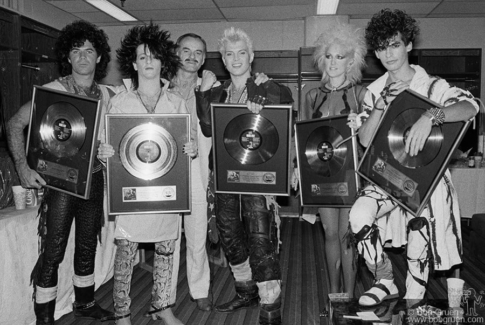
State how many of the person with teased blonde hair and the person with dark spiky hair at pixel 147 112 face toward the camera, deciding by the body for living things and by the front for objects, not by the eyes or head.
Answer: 2

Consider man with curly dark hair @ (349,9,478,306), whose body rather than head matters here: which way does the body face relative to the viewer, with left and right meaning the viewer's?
facing the viewer and to the left of the viewer

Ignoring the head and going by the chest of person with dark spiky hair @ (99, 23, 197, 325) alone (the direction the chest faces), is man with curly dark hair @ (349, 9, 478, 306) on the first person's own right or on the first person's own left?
on the first person's own left

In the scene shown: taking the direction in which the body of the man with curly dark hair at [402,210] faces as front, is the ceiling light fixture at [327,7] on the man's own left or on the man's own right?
on the man's own right

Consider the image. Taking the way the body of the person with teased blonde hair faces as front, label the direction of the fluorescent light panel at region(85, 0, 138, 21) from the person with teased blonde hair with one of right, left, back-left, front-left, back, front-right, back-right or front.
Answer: back-right

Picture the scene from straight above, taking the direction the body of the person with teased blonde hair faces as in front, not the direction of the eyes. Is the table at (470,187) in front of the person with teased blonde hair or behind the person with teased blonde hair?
behind

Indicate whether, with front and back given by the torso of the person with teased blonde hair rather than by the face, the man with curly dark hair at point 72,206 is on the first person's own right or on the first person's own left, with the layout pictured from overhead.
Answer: on the first person's own right

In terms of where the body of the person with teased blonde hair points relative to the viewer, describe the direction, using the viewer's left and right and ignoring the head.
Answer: facing the viewer

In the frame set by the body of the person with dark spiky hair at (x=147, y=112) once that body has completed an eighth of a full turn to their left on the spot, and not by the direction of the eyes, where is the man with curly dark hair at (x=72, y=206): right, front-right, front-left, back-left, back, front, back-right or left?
back
